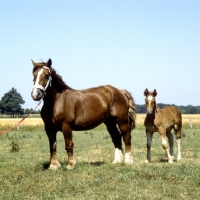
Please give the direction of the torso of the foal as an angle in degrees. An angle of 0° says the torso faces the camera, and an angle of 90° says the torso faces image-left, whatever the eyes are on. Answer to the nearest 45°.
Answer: approximately 45°
